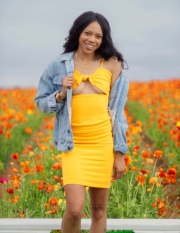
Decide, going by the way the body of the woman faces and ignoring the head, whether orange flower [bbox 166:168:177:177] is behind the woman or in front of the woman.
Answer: behind

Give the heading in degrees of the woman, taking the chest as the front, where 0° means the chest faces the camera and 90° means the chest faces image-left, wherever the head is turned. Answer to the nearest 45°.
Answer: approximately 0°

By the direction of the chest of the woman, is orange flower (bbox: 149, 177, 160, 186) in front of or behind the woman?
behind
